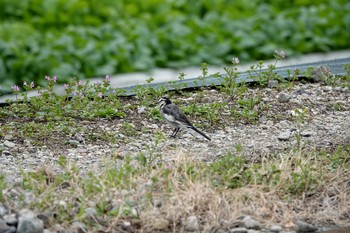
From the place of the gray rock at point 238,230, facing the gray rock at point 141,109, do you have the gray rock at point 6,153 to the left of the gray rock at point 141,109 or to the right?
left

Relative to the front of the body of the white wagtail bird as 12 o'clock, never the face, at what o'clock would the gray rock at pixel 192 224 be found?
The gray rock is roughly at 9 o'clock from the white wagtail bird.

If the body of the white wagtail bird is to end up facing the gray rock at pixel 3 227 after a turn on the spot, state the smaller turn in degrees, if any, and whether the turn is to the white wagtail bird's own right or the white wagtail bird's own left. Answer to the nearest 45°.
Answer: approximately 45° to the white wagtail bird's own left

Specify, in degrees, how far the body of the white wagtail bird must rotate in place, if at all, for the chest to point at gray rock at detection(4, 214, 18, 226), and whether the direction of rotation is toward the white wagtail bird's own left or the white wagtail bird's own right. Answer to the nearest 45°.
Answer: approximately 45° to the white wagtail bird's own left

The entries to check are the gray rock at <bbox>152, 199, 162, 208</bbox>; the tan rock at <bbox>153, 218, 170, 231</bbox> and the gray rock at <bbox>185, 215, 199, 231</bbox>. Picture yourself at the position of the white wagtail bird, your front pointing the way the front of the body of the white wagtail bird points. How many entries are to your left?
3

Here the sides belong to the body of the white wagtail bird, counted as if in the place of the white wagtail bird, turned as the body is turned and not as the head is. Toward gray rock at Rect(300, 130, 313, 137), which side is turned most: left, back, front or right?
back

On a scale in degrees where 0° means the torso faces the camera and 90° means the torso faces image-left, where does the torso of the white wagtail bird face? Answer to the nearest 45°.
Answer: approximately 90°

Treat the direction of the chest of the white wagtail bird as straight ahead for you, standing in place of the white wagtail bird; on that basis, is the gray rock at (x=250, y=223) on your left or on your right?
on your left

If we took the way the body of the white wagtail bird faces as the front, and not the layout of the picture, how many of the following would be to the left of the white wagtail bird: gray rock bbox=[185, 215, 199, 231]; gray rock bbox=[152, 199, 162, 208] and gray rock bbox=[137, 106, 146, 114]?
2
